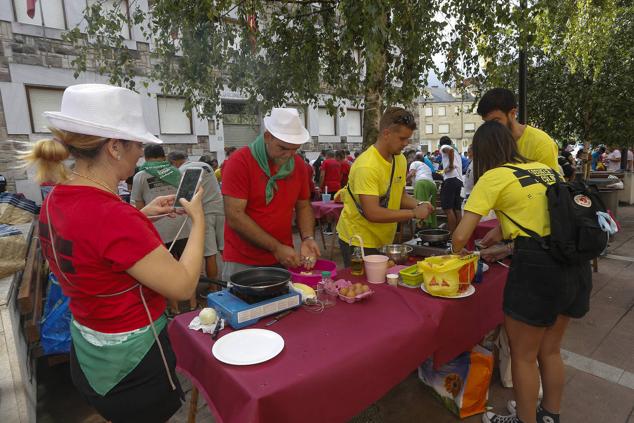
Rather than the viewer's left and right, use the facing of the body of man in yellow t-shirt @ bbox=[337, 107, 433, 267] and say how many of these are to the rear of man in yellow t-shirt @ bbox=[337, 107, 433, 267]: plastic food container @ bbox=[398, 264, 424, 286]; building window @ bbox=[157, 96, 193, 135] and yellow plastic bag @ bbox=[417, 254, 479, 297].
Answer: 1

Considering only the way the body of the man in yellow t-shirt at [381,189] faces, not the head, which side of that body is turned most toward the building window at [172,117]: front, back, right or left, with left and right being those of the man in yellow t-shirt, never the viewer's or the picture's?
back

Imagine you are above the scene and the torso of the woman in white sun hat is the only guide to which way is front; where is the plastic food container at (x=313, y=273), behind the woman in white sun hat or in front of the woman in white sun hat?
in front

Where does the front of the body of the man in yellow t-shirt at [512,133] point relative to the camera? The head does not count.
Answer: to the viewer's left

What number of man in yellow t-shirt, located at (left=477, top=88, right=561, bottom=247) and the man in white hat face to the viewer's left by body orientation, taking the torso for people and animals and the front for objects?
1

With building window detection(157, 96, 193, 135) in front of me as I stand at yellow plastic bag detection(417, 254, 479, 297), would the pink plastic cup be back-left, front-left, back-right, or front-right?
front-left

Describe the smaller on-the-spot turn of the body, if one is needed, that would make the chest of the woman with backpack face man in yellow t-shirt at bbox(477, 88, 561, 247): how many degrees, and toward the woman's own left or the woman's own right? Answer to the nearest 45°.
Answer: approximately 45° to the woman's own right

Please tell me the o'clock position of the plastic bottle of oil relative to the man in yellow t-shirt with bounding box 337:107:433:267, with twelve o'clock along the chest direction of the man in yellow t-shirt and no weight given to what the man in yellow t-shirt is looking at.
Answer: The plastic bottle of oil is roughly at 2 o'clock from the man in yellow t-shirt.

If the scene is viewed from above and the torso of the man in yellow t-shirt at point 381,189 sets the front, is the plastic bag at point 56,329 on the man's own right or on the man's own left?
on the man's own right

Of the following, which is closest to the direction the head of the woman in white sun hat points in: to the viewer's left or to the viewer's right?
to the viewer's right

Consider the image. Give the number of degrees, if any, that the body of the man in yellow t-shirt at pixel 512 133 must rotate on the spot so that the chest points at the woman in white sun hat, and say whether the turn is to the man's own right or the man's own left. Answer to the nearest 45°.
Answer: approximately 45° to the man's own left

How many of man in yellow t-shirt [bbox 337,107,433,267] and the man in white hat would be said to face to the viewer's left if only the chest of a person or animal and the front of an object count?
0

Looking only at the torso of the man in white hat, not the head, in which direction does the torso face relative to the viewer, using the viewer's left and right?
facing the viewer and to the right of the viewer

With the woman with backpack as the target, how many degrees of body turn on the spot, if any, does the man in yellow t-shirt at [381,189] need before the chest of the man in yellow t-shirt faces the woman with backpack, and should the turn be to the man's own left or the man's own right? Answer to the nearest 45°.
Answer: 0° — they already face them

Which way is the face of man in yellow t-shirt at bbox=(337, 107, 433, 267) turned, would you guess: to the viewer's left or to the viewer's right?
to the viewer's right

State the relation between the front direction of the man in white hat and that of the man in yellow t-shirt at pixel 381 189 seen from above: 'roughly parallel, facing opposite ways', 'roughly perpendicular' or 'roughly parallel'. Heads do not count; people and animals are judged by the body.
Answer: roughly parallel
